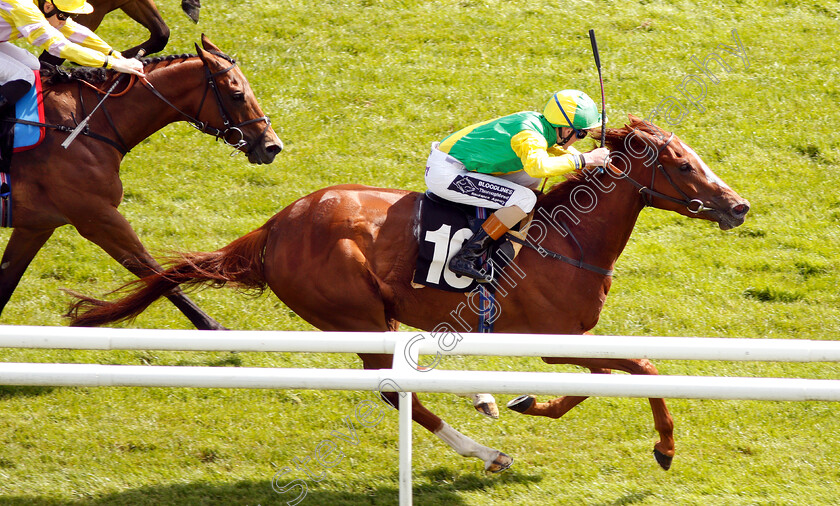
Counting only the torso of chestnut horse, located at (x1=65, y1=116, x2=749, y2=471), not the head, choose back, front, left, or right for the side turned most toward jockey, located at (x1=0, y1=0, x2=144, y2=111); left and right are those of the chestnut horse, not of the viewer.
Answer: back

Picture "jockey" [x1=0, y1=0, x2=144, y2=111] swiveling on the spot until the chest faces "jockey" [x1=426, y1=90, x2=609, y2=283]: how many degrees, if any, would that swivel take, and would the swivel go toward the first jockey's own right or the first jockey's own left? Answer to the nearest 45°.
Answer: approximately 45° to the first jockey's own right

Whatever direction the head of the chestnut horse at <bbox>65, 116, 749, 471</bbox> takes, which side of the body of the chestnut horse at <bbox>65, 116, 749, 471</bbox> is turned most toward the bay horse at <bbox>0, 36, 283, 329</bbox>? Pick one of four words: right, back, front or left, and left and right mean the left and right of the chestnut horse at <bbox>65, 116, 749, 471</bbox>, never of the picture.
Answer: back

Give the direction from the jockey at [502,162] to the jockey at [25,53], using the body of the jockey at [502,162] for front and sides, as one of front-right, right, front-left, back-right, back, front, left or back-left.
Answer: back

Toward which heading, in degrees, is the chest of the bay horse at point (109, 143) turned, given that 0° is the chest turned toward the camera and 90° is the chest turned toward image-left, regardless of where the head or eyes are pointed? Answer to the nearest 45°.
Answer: approximately 270°

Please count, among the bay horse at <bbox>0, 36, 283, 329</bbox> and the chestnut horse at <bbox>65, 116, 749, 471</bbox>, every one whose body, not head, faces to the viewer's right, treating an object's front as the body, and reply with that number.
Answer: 2

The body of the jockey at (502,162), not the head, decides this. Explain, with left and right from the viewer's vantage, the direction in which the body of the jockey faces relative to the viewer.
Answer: facing to the right of the viewer

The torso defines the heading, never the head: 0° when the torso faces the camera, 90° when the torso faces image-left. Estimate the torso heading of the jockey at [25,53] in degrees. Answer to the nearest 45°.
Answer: approximately 270°

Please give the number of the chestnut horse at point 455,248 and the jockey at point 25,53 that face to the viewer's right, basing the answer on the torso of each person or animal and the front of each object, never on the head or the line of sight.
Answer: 2

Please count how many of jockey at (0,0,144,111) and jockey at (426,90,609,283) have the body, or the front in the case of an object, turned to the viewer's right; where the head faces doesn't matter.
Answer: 2

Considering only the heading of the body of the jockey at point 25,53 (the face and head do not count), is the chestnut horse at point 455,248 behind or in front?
in front

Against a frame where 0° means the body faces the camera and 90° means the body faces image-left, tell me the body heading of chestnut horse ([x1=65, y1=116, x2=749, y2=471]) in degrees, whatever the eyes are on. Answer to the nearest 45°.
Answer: approximately 270°

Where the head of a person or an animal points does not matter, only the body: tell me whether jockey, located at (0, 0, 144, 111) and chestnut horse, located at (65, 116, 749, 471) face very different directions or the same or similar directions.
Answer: same or similar directions
